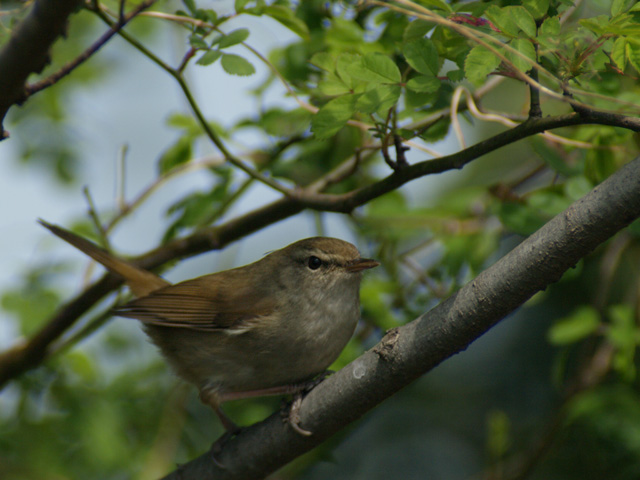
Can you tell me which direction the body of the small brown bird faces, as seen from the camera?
to the viewer's right
